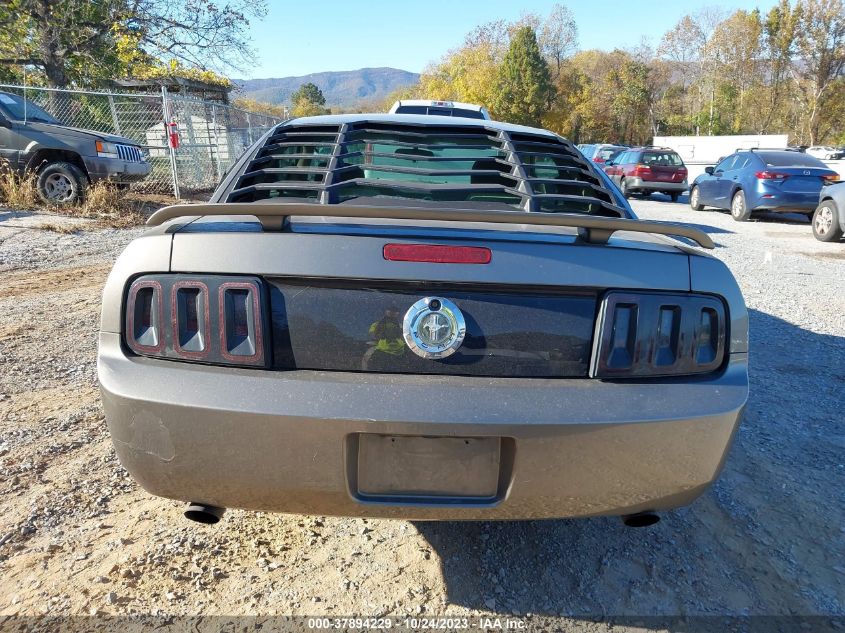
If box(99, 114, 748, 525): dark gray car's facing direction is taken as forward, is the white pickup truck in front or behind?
in front

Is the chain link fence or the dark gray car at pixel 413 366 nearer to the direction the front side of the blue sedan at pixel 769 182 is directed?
the chain link fence

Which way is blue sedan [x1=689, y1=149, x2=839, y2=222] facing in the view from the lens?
facing away from the viewer and to the left of the viewer

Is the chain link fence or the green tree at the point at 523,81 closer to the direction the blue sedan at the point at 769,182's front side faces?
the green tree

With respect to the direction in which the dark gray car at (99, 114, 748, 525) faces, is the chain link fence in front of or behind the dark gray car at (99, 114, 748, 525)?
in front

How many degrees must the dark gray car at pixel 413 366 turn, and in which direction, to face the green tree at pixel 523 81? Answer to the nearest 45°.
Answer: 0° — it already faces it

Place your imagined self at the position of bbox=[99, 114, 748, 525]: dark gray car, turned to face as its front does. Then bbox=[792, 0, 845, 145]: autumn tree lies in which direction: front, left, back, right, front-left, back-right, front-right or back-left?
front-right

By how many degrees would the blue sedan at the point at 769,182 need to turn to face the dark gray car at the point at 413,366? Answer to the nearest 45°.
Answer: approximately 135° to its left

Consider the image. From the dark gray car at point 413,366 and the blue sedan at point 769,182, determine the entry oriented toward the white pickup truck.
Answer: the dark gray car

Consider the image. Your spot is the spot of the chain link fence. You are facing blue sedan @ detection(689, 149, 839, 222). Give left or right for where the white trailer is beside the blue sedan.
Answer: left

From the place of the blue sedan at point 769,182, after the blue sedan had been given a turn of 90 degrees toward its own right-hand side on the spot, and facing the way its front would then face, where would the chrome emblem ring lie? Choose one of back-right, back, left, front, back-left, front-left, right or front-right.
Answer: back-right

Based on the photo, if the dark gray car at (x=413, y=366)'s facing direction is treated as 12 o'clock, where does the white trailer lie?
The white trailer is roughly at 1 o'clock from the dark gray car.

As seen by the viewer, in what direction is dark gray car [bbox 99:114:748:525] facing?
away from the camera

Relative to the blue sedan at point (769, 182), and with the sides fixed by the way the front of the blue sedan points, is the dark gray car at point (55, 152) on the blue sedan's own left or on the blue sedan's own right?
on the blue sedan's own left
